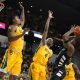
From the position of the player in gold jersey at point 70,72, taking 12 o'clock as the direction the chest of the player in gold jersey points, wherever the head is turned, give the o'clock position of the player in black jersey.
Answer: The player in black jersey is roughly at 11 o'clock from the player in gold jersey.

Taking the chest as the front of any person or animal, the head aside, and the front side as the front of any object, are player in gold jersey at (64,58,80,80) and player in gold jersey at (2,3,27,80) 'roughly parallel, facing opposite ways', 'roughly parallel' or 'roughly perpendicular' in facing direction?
roughly perpendicular

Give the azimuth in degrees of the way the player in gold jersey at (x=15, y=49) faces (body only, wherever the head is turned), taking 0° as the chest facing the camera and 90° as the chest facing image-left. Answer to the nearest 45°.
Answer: approximately 315°
